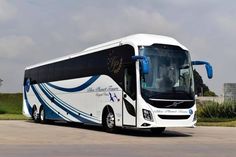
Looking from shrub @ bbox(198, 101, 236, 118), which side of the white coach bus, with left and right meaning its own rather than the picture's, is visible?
left
